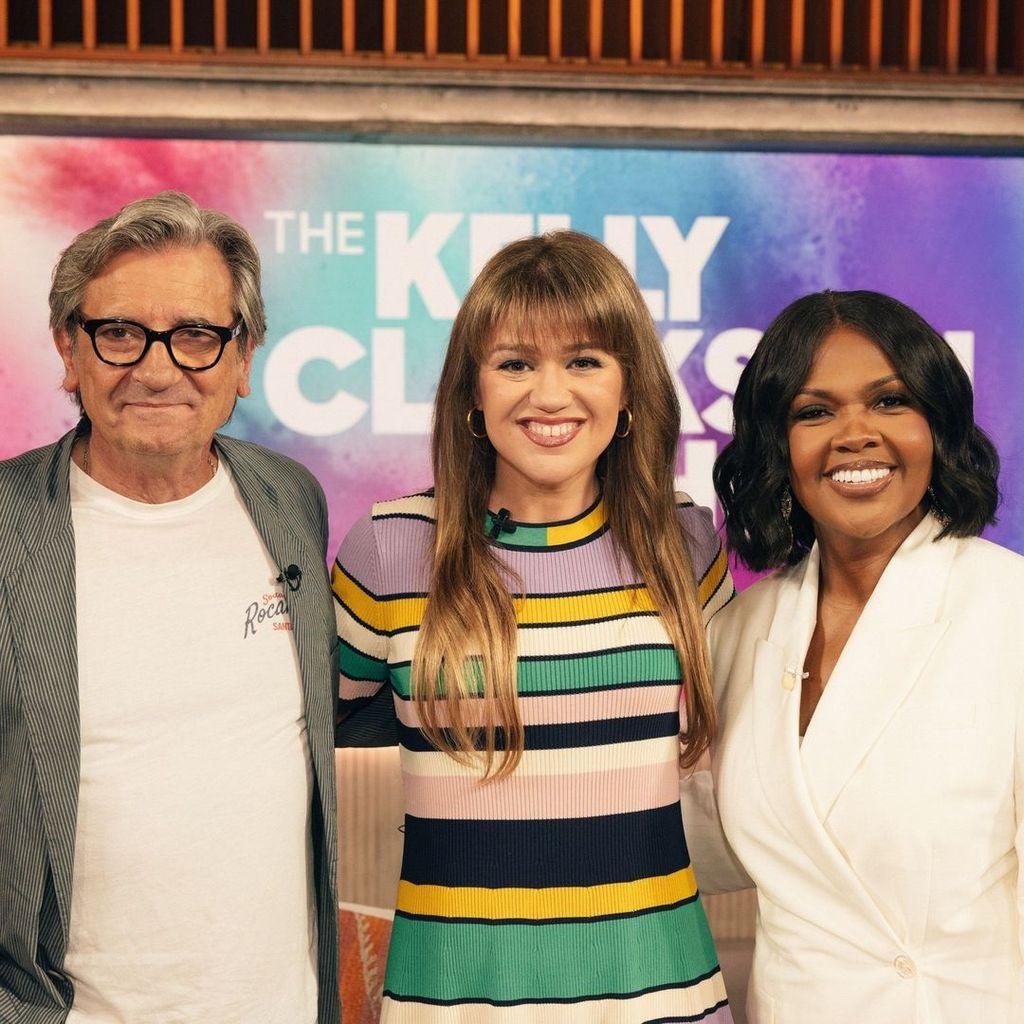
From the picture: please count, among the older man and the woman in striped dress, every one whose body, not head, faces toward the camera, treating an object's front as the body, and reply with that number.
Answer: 2

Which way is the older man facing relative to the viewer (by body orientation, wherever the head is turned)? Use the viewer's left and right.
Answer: facing the viewer

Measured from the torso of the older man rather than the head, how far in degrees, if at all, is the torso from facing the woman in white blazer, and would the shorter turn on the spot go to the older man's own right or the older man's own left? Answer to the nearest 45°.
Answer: approximately 90° to the older man's own left

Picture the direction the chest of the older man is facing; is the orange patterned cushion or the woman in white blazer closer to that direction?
the woman in white blazer
